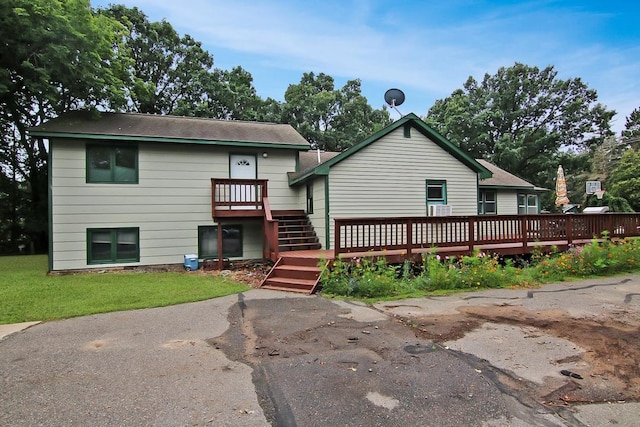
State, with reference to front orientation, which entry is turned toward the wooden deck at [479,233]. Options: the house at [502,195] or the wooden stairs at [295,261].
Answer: the house

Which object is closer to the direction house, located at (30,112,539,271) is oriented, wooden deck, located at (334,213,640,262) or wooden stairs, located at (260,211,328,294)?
the wooden stairs

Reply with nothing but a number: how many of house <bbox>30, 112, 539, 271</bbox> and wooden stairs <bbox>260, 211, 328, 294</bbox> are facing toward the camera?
2

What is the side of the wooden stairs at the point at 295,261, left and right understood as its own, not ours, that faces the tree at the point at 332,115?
back

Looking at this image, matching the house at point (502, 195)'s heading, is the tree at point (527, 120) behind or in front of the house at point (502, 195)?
behind

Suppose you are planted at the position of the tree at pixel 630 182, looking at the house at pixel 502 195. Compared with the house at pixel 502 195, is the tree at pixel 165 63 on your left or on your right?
right

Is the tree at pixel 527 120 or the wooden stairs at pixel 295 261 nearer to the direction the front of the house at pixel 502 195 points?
the wooden stairs
